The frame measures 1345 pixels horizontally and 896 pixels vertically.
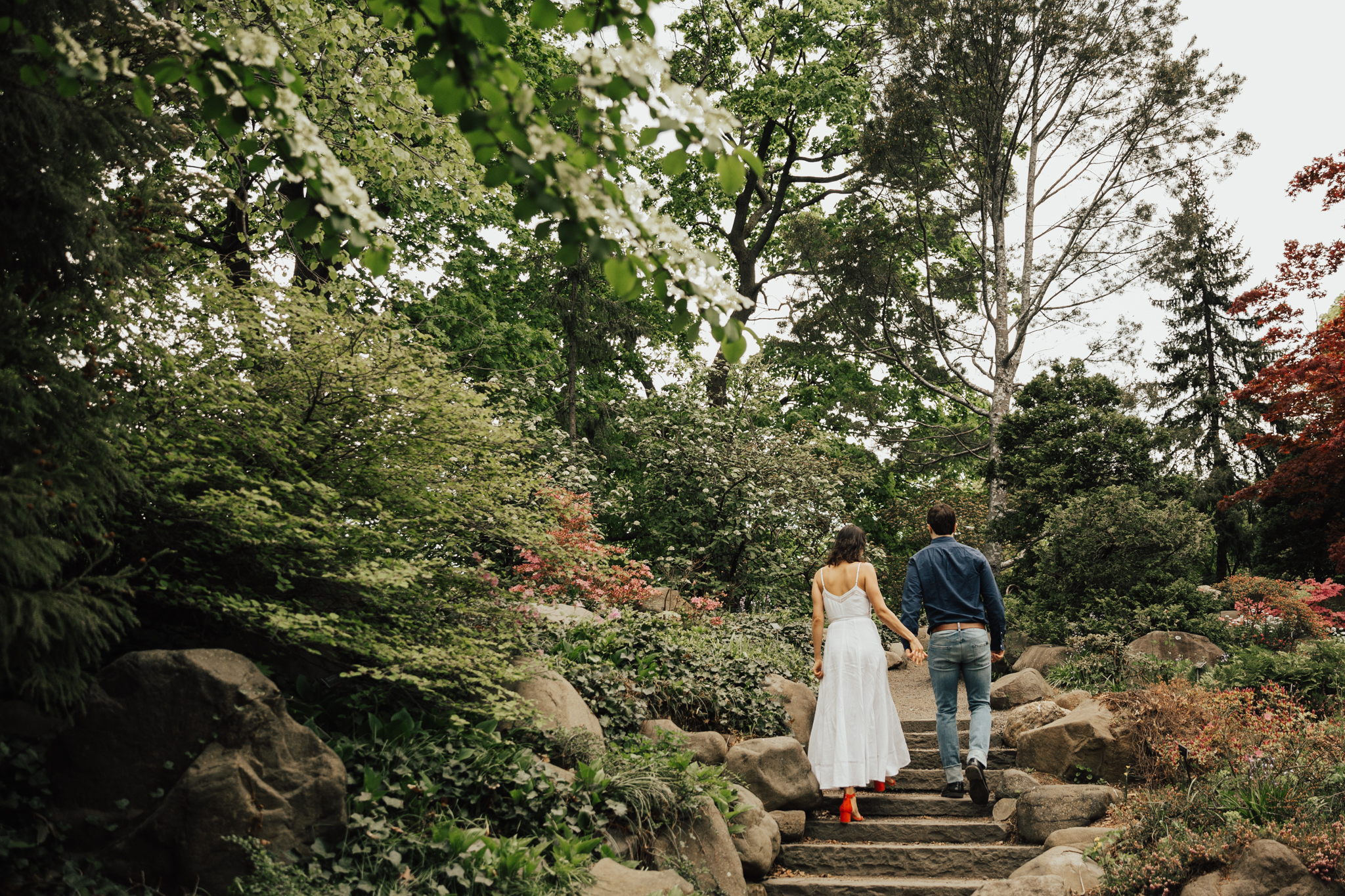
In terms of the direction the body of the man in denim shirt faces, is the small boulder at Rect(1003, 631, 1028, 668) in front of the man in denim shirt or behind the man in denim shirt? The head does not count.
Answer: in front

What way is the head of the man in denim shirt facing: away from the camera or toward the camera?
away from the camera

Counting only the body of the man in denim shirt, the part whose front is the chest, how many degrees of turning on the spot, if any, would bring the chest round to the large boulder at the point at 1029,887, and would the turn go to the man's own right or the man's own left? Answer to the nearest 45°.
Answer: approximately 180°

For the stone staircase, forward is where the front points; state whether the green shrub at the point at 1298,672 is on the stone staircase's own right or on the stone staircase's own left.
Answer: on the stone staircase's own left

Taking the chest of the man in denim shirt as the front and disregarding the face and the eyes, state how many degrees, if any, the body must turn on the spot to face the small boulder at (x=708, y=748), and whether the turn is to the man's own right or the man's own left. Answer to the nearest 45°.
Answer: approximately 90° to the man's own left

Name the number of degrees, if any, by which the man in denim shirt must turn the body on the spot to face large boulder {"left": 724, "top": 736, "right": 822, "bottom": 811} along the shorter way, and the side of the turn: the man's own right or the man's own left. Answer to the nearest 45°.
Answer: approximately 90° to the man's own left

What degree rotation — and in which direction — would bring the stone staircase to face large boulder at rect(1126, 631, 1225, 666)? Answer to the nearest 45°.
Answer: approximately 135° to its left

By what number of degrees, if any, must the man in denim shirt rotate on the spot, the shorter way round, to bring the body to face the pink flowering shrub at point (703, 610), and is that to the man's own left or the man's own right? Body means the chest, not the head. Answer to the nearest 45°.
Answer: approximately 45° to the man's own left

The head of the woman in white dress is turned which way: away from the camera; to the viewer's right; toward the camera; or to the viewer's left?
away from the camera

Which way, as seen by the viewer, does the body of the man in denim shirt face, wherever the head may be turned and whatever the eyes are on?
away from the camera

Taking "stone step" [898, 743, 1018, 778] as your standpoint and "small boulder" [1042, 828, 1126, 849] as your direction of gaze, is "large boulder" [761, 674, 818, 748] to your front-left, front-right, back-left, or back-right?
back-right
